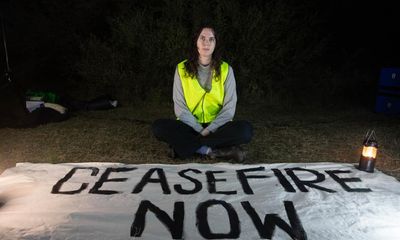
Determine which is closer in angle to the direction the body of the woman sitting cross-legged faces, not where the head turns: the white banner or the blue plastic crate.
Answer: the white banner

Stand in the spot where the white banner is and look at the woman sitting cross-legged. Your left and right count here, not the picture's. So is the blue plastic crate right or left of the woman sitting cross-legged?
right

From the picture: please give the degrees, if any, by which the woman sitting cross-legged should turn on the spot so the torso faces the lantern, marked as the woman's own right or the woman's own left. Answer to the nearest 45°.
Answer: approximately 90° to the woman's own left

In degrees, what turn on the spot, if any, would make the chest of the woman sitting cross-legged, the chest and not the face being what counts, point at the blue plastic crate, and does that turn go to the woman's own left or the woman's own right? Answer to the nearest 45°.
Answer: approximately 135° to the woman's own left

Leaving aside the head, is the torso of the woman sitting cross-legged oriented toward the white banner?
yes

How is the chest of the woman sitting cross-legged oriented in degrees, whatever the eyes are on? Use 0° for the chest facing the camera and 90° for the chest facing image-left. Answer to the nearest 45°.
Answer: approximately 0°
